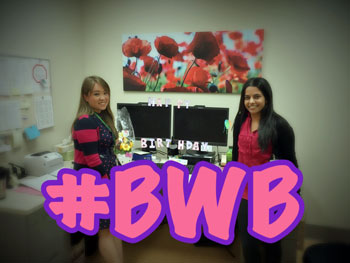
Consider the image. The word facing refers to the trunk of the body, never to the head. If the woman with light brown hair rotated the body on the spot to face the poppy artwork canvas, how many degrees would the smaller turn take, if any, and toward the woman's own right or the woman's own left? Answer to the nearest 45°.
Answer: approximately 90° to the woman's own left

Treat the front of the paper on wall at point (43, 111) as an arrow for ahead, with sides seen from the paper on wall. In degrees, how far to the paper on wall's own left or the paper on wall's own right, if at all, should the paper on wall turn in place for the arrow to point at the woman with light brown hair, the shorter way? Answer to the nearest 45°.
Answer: approximately 45° to the paper on wall's own right

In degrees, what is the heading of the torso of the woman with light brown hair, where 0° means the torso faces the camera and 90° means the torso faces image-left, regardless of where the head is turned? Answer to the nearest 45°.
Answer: approximately 315°

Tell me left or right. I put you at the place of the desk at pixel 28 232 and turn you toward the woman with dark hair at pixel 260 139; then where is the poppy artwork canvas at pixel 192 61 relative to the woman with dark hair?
left

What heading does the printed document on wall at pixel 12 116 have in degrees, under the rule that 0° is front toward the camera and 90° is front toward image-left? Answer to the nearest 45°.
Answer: approximately 315°

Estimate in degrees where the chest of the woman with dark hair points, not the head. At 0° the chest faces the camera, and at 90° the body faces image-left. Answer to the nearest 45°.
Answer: approximately 45°

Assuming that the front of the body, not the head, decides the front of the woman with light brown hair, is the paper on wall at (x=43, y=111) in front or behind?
behind

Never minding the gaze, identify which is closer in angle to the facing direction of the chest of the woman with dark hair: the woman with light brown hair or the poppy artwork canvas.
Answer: the woman with light brown hair
